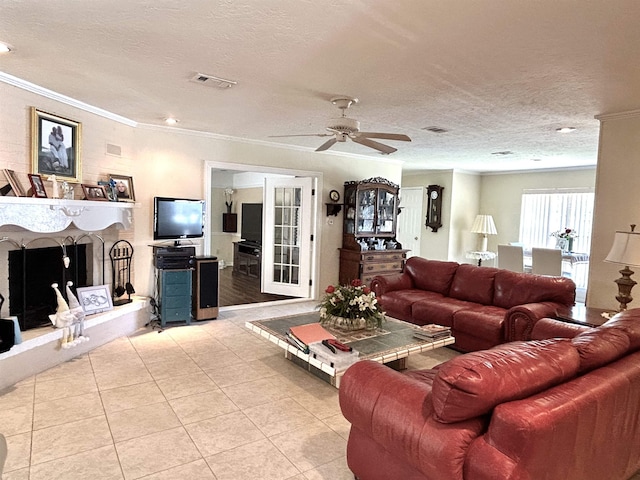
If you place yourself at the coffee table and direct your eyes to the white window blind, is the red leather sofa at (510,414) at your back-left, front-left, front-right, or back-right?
back-right

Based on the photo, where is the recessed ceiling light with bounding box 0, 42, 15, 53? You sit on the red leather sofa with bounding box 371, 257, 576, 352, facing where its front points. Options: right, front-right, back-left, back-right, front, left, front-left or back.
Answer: front

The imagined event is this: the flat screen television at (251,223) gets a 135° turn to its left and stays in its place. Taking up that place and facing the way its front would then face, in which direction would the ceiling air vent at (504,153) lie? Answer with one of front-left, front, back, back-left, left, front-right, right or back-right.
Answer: front-right

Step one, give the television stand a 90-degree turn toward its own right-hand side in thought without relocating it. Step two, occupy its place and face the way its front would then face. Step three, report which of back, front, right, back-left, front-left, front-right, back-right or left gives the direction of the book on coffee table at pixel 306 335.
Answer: back-left

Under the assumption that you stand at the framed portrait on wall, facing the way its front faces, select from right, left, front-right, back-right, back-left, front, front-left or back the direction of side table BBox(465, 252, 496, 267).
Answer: front-left

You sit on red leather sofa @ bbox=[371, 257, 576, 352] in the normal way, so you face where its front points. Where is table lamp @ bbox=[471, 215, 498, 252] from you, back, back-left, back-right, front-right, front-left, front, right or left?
back-right

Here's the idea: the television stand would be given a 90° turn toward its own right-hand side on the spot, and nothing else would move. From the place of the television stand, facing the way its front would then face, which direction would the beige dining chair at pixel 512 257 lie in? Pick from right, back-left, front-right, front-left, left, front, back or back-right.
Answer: back

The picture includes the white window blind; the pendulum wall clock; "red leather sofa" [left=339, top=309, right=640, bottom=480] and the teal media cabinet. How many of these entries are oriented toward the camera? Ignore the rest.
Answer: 3

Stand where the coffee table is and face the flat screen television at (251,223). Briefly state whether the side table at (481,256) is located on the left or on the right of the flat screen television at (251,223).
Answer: right

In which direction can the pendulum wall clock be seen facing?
toward the camera

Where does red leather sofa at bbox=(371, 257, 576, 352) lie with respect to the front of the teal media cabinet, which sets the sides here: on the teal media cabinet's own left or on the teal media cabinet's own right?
on the teal media cabinet's own left

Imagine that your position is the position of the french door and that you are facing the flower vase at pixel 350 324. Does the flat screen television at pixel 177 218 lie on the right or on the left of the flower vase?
right

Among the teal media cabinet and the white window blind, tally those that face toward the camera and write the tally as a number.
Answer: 2
